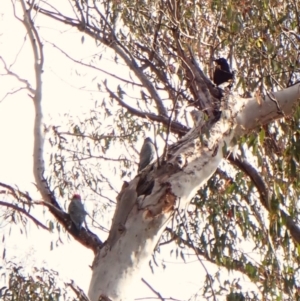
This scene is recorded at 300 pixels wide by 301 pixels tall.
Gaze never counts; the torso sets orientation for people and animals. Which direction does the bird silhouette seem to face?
to the viewer's left

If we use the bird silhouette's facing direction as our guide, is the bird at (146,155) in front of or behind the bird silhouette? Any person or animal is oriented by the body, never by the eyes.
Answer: in front
